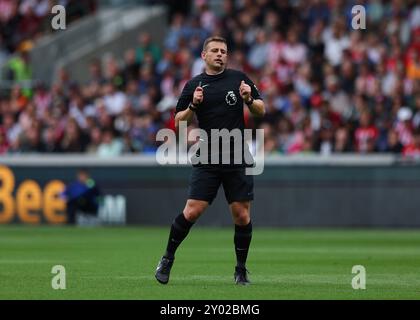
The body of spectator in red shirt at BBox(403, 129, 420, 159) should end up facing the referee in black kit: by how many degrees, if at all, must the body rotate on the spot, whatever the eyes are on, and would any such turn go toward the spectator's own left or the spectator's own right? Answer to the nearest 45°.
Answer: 0° — they already face them

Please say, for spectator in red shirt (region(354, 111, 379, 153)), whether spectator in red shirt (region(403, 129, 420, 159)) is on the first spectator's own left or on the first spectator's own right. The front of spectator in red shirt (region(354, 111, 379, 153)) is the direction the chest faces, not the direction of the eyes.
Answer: on the first spectator's own left

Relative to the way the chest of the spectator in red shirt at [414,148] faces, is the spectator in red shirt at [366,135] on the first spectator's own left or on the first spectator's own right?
on the first spectator's own right

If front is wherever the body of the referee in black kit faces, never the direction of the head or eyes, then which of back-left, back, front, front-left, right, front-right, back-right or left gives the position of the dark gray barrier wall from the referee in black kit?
back
